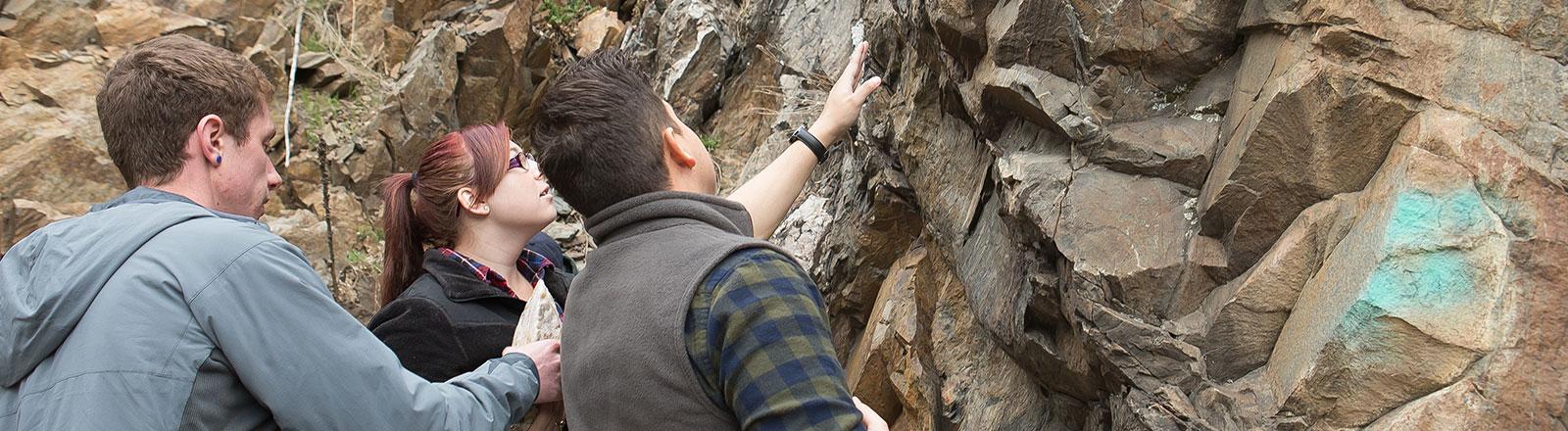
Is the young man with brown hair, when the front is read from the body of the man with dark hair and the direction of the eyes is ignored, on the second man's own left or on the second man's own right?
on the second man's own left

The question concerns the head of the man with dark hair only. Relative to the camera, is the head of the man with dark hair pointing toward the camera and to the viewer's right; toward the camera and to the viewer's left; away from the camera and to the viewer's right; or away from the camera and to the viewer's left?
away from the camera and to the viewer's right

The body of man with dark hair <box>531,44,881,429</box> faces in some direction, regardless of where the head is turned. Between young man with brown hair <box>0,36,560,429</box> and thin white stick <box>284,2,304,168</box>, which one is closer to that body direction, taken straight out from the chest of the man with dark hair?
the thin white stick

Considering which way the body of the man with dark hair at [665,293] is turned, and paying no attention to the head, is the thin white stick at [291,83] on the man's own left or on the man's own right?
on the man's own left

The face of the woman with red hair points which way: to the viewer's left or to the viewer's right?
to the viewer's right

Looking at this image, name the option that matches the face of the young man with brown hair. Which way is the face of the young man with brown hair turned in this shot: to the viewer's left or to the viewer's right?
to the viewer's right

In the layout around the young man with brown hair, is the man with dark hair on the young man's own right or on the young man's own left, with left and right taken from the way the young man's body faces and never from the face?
on the young man's own right

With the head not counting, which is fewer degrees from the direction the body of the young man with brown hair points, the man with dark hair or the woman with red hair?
the woman with red hair

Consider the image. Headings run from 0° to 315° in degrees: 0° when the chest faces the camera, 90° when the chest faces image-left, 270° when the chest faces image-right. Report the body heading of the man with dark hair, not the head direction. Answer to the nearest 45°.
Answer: approximately 225°

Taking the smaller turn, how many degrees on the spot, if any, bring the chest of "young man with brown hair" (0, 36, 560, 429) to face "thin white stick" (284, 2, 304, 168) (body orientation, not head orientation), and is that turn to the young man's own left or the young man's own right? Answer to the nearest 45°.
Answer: approximately 45° to the young man's own left

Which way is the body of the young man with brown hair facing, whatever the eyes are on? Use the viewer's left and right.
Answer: facing away from the viewer and to the right of the viewer

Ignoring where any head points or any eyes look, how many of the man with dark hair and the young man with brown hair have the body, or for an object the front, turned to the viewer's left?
0

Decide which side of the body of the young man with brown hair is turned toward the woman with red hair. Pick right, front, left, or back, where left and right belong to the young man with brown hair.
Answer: front
